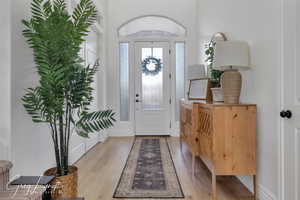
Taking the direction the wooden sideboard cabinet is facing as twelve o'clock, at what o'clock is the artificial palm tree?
The artificial palm tree is roughly at 11 o'clock from the wooden sideboard cabinet.

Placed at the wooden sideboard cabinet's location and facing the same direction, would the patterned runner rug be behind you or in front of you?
in front

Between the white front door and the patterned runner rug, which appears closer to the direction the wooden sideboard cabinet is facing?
the patterned runner rug

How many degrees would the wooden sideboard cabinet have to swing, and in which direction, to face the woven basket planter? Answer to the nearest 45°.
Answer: approximately 45° to its left

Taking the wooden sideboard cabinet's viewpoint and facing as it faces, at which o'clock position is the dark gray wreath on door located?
The dark gray wreath on door is roughly at 2 o'clock from the wooden sideboard cabinet.

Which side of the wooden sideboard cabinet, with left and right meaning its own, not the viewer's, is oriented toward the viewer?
left

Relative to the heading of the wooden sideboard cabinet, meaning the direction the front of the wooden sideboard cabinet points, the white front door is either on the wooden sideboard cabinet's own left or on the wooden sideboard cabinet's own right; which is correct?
on the wooden sideboard cabinet's own right
